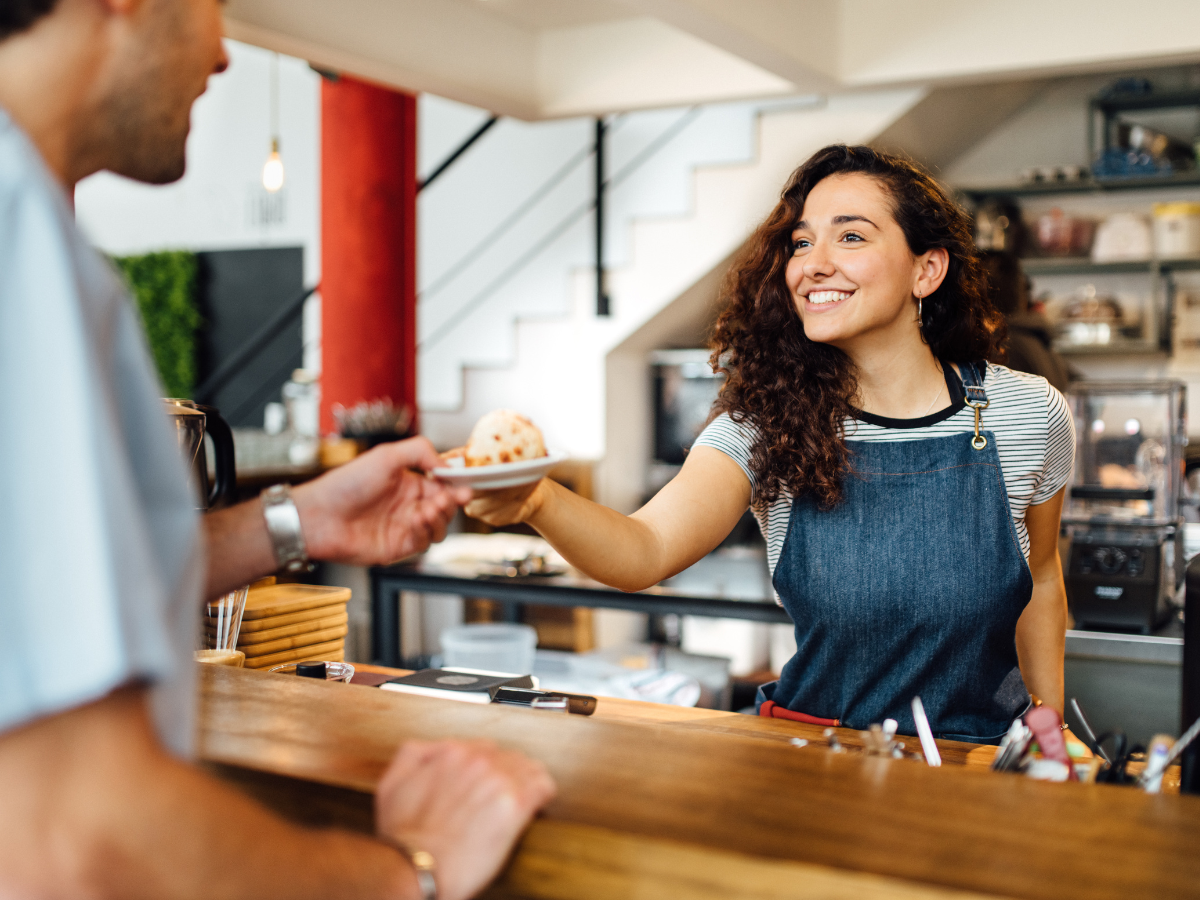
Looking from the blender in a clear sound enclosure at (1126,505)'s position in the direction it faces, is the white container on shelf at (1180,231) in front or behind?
behind

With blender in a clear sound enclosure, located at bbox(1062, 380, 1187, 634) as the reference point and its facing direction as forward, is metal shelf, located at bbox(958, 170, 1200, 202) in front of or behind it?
behind

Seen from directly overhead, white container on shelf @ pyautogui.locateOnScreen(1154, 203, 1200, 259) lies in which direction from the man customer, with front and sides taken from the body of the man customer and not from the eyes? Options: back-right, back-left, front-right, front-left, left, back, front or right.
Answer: front-left

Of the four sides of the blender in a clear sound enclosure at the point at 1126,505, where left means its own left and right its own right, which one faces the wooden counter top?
front

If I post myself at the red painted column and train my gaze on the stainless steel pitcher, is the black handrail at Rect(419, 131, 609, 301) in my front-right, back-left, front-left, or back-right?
back-left

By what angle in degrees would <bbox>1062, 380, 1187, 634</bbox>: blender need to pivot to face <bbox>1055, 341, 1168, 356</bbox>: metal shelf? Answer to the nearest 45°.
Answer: approximately 180°

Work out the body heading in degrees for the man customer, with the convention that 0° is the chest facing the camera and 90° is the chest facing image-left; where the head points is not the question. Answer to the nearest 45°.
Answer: approximately 270°

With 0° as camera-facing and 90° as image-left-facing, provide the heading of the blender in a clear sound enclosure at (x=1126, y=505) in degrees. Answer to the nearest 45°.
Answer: approximately 0°

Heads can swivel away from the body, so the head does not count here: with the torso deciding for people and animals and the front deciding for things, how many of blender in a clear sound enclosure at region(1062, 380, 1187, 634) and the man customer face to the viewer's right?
1

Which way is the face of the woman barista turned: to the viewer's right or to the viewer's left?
to the viewer's left
